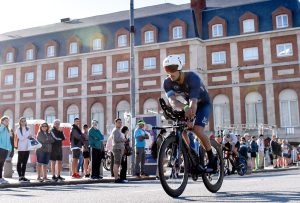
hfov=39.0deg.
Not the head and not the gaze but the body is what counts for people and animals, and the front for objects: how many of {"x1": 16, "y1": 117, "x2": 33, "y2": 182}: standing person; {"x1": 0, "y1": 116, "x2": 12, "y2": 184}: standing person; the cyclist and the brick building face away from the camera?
0

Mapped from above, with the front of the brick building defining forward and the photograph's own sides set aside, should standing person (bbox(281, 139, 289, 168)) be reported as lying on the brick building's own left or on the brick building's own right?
on the brick building's own left

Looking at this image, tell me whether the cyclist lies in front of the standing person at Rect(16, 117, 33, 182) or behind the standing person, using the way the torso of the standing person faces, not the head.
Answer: in front

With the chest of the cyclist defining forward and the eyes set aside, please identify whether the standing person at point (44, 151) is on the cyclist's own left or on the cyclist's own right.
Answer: on the cyclist's own right

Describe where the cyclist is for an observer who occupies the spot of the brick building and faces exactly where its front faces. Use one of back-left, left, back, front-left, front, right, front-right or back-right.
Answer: front-left

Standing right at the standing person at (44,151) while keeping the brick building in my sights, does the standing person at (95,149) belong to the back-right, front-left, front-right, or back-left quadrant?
front-right

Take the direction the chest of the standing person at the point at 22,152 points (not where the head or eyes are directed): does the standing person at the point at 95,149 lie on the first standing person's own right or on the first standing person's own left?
on the first standing person's own left

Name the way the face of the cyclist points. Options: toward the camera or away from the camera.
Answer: toward the camera

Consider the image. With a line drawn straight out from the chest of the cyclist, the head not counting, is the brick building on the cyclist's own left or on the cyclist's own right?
on the cyclist's own right

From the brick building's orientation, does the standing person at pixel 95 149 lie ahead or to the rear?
ahead

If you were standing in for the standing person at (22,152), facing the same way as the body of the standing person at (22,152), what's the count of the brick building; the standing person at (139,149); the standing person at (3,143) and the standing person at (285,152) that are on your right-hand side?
1

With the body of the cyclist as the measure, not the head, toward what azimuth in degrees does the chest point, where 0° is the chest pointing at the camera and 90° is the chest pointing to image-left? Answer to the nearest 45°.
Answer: approximately 45°

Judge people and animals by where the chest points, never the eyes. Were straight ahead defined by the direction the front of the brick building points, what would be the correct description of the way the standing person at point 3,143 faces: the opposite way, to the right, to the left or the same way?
to the left

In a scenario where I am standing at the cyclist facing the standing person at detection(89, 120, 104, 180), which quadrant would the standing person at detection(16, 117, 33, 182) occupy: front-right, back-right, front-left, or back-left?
front-left

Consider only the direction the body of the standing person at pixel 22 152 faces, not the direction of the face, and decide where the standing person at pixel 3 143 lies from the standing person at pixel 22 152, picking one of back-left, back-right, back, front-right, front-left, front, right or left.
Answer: right
